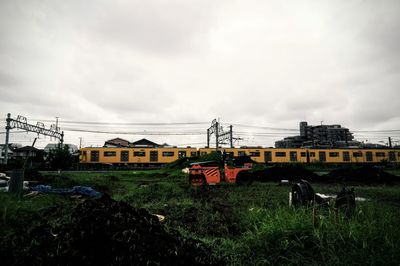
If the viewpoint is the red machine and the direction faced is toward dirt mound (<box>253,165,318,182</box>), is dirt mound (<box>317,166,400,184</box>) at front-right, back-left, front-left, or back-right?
front-right

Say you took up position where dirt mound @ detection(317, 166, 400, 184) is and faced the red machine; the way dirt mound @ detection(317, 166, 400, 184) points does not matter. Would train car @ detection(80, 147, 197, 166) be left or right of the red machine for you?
right

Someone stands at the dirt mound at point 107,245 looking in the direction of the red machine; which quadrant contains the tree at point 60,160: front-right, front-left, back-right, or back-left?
front-left

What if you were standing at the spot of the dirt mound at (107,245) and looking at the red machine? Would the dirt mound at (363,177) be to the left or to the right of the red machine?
right
